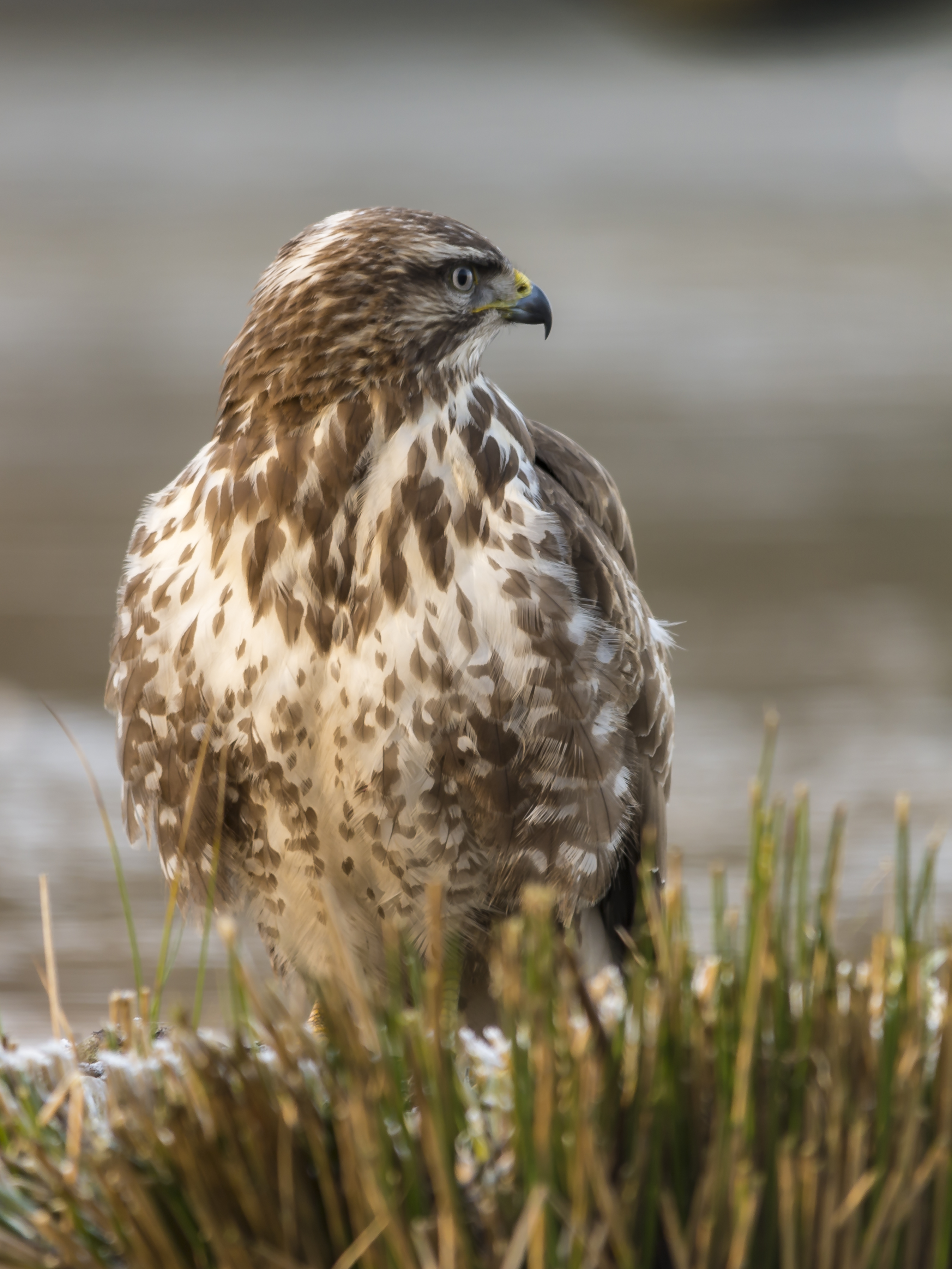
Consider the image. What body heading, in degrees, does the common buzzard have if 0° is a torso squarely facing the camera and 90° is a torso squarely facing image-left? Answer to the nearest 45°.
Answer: approximately 0°
